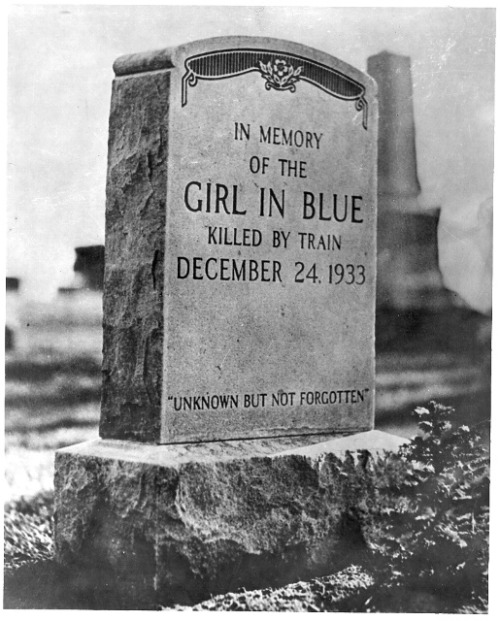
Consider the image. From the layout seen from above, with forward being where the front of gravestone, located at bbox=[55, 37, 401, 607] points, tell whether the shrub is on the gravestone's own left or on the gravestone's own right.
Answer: on the gravestone's own left

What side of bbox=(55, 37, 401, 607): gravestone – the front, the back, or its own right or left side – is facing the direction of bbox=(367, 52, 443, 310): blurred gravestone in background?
left

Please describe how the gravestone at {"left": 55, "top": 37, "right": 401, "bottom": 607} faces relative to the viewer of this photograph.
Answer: facing the viewer and to the right of the viewer
